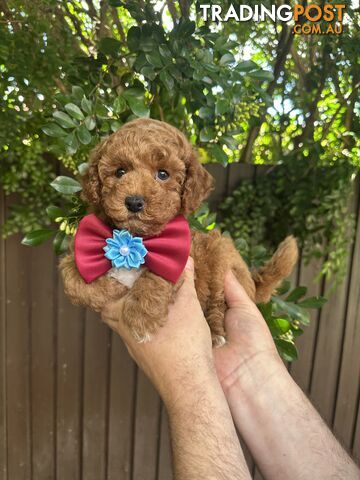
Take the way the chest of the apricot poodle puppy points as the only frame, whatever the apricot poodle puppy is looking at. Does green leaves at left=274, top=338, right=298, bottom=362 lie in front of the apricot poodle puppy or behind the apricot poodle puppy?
behind

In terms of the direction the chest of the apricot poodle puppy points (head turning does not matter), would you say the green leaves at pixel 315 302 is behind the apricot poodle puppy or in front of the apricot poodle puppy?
behind

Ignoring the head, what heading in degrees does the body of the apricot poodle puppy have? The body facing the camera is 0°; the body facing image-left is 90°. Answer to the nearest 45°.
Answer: approximately 45°

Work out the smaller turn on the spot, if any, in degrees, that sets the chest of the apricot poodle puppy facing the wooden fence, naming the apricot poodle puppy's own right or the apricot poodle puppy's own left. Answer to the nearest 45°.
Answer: approximately 135° to the apricot poodle puppy's own right
